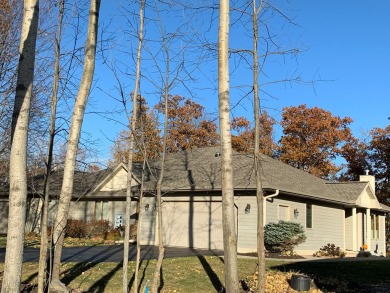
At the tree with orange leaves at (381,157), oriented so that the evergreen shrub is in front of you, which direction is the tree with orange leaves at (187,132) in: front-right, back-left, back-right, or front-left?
front-right

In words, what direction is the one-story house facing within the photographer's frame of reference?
facing the viewer and to the right of the viewer

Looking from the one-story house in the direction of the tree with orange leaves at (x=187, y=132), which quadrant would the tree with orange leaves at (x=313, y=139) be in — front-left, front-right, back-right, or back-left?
front-right

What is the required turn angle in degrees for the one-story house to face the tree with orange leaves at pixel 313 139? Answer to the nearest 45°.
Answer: approximately 135° to its left

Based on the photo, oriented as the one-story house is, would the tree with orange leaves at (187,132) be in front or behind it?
behind

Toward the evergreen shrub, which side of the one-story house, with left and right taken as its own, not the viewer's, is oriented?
front

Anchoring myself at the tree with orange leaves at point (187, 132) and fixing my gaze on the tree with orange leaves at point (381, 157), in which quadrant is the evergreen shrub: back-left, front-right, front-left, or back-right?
front-right
